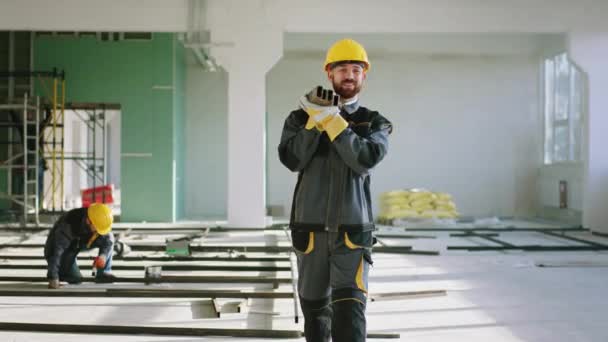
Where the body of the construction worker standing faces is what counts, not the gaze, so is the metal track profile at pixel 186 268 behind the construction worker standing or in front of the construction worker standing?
behind

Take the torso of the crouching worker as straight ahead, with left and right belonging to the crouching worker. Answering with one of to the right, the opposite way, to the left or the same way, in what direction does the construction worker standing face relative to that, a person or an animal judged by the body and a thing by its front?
to the right

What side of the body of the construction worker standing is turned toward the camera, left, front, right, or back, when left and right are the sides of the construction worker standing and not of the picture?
front

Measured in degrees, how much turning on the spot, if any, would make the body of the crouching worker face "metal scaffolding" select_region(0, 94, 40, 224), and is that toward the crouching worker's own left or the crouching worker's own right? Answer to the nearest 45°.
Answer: approximately 135° to the crouching worker's own left

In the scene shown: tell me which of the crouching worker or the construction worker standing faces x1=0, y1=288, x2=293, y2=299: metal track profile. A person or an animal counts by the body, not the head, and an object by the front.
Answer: the crouching worker

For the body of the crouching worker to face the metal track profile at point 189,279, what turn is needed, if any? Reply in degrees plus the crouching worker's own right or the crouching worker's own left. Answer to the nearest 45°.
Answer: approximately 45° to the crouching worker's own left

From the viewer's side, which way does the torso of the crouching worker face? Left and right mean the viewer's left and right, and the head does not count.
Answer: facing the viewer and to the right of the viewer

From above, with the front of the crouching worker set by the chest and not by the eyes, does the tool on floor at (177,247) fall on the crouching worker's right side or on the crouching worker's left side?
on the crouching worker's left side

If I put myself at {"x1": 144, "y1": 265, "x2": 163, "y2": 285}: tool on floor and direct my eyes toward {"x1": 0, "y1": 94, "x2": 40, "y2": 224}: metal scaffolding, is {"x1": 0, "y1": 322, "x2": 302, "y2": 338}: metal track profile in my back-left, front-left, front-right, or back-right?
back-left

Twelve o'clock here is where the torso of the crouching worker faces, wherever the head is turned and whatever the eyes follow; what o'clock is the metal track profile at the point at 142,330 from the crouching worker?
The metal track profile is roughly at 1 o'clock from the crouching worker.

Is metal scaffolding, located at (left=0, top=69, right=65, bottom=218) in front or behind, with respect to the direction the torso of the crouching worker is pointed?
behind

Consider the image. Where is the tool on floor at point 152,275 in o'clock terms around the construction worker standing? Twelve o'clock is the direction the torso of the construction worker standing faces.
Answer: The tool on floor is roughly at 5 o'clock from the construction worker standing.

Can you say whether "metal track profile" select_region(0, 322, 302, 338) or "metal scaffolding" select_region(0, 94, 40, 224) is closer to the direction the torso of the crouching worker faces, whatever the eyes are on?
the metal track profile

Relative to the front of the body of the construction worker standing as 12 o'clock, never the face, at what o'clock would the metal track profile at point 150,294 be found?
The metal track profile is roughly at 5 o'clock from the construction worker standing.

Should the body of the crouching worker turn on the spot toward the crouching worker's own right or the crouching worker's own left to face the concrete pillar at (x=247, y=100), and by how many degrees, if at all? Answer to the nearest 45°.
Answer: approximately 90° to the crouching worker's own left
